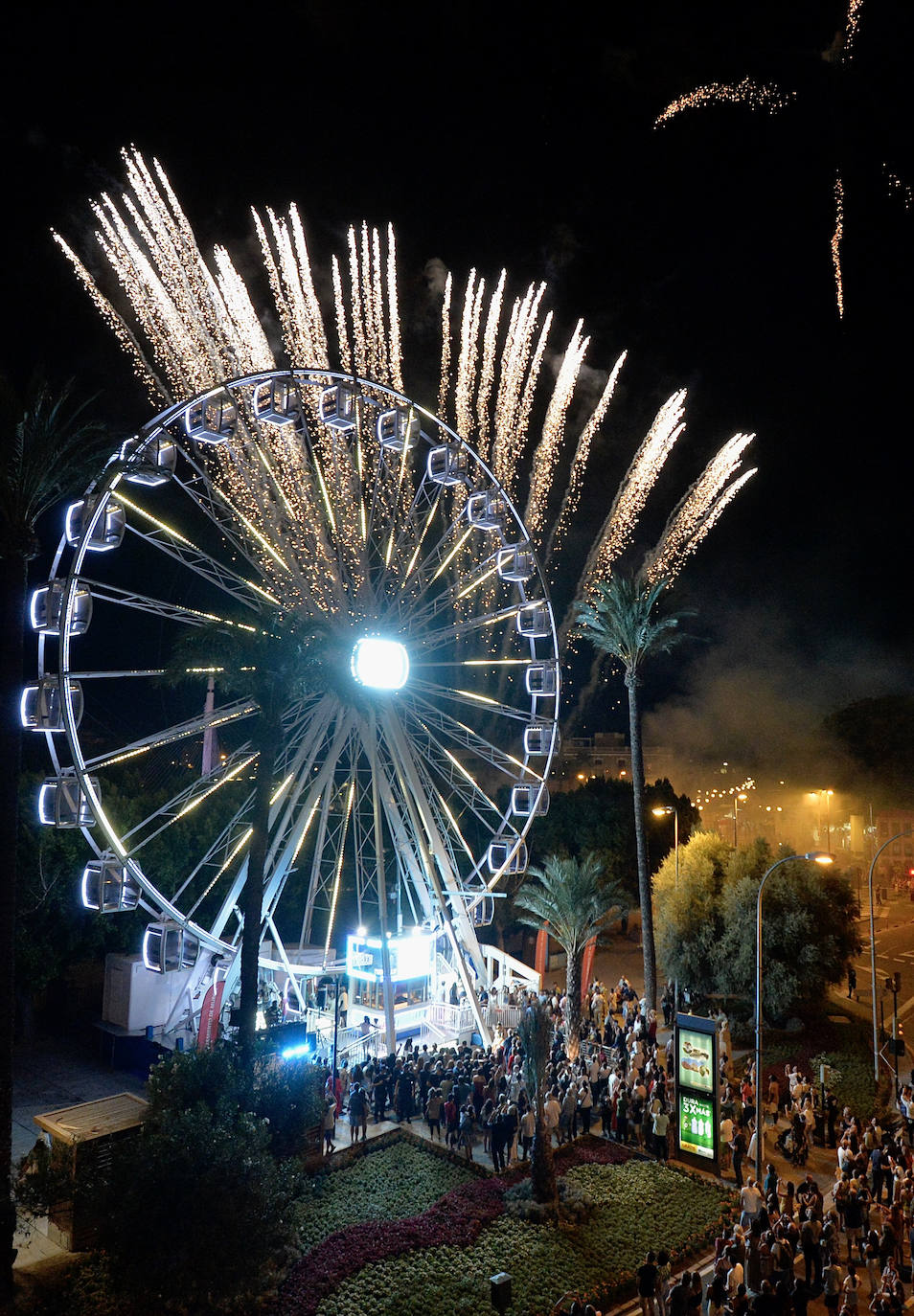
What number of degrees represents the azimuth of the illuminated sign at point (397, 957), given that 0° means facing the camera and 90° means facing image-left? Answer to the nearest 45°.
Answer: approximately 0°

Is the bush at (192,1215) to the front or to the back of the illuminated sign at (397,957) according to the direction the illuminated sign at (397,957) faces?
to the front

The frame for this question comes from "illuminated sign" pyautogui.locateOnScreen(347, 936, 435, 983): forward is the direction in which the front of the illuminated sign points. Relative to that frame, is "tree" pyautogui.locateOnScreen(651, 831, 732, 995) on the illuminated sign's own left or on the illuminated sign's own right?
on the illuminated sign's own left

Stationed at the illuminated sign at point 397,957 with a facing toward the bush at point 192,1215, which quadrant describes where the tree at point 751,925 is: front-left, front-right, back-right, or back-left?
back-left

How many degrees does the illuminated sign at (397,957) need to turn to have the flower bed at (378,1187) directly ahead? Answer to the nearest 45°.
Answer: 0° — it already faces it

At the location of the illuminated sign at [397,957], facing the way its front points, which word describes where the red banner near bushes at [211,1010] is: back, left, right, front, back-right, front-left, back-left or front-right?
front-right

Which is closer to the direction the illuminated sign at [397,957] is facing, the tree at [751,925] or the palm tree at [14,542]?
the palm tree

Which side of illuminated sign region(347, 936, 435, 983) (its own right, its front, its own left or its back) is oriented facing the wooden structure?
front

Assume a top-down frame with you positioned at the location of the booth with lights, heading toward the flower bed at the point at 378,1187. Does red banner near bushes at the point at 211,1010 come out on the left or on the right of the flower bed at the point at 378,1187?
right

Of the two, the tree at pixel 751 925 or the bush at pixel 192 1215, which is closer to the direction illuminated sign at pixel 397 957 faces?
the bush

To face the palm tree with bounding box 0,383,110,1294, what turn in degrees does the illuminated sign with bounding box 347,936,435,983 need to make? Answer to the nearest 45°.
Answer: approximately 45° to its right

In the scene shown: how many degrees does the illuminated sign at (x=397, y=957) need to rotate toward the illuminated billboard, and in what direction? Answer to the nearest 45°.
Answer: approximately 45° to its left

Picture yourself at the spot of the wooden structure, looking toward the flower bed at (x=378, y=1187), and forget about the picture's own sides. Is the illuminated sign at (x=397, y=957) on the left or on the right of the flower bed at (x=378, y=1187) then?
left
